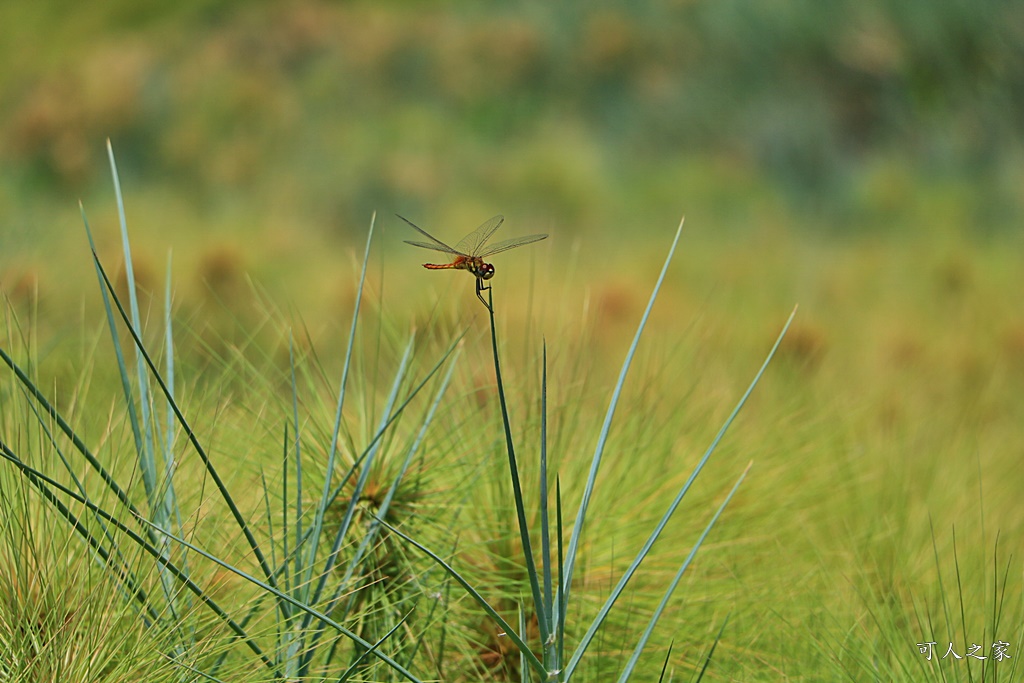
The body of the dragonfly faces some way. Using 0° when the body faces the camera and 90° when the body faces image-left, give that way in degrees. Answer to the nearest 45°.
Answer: approximately 315°
